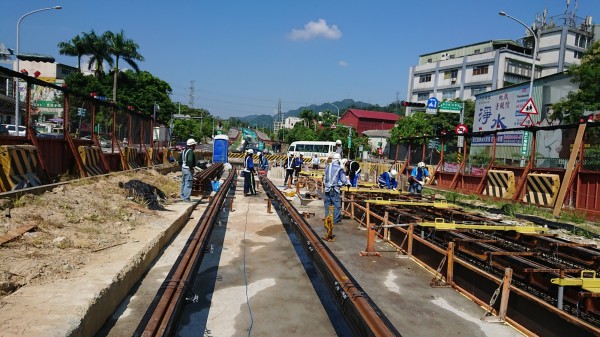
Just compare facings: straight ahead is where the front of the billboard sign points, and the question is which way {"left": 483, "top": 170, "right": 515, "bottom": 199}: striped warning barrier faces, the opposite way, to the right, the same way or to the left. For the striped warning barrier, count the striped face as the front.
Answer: the same way

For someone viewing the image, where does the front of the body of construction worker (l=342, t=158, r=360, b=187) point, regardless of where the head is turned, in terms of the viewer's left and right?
facing to the left of the viewer

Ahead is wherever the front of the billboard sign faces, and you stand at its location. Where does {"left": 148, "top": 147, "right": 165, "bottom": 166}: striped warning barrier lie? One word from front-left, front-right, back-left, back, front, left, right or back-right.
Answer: front

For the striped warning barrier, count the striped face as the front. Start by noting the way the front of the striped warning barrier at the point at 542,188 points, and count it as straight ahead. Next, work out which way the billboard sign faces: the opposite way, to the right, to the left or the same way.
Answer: the same way

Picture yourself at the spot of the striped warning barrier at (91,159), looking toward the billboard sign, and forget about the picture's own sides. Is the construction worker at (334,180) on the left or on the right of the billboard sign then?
right

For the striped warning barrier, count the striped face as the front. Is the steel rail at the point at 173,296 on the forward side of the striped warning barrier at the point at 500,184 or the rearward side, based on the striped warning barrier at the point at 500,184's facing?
on the forward side

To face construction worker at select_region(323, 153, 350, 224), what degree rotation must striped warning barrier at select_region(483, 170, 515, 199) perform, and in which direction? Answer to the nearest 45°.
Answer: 0° — it already faces them

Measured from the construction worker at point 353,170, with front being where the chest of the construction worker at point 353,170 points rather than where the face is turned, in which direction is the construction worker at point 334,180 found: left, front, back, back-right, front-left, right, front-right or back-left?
left

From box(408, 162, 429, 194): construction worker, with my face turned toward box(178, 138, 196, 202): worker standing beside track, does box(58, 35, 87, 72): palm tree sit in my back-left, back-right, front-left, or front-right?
front-right

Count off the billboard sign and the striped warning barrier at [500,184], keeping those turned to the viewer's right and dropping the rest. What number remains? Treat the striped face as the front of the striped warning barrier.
0

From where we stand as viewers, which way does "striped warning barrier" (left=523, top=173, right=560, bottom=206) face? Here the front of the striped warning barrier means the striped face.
facing the viewer and to the left of the viewer

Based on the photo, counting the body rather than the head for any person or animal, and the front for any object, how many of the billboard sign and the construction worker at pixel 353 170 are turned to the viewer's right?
0

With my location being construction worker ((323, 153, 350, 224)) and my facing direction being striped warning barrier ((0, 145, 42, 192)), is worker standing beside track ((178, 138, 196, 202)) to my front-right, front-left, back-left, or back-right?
front-right

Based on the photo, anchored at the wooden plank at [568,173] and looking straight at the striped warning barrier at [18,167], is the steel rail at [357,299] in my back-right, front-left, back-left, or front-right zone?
front-left
